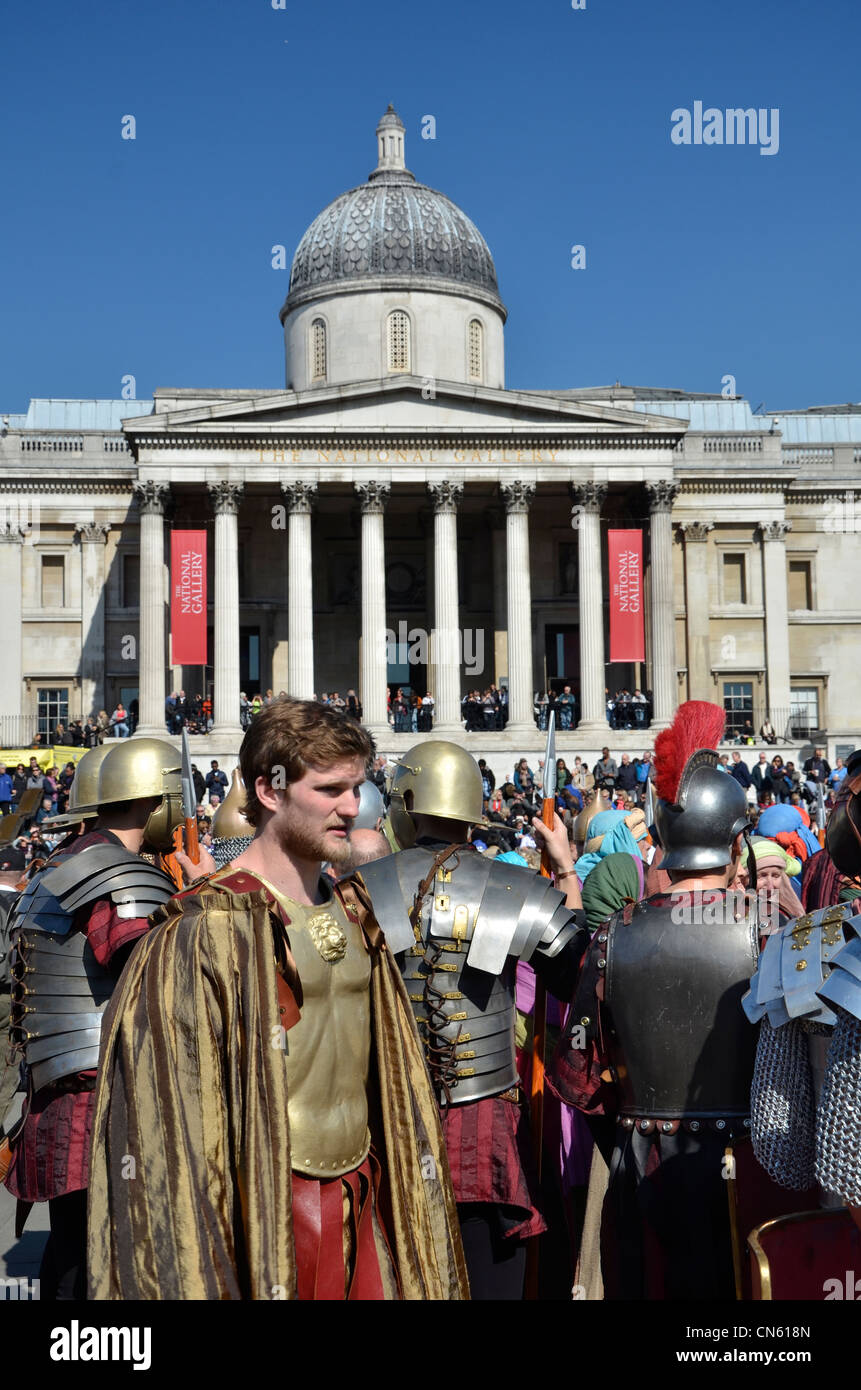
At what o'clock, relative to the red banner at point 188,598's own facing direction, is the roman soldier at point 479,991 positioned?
The roman soldier is roughly at 12 o'clock from the red banner.

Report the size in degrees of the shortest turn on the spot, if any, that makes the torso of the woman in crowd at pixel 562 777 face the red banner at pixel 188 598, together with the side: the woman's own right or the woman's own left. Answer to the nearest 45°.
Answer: approximately 135° to the woman's own right

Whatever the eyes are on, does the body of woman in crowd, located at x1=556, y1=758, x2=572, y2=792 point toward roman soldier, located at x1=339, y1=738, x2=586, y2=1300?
yes

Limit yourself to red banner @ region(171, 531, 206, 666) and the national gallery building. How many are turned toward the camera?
2

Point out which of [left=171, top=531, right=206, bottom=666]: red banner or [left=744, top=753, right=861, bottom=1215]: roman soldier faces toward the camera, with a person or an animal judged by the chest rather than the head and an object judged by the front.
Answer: the red banner

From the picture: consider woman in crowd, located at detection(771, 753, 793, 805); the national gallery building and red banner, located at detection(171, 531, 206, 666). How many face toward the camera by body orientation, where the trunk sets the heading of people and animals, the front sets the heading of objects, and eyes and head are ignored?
3

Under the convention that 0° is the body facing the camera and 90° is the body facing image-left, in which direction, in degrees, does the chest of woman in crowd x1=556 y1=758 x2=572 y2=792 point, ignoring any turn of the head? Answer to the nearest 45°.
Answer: approximately 0°

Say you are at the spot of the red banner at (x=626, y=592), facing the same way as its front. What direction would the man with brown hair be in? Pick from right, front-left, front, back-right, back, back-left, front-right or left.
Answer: front

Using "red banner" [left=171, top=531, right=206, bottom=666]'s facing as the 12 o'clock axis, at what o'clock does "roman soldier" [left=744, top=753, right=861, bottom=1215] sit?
The roman soldier is roughly at 12 o'clock from the red banner.

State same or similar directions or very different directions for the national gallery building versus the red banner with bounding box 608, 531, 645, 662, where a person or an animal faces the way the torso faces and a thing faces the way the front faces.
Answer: same or similar directions

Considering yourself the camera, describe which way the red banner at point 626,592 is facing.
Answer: facing the viewer

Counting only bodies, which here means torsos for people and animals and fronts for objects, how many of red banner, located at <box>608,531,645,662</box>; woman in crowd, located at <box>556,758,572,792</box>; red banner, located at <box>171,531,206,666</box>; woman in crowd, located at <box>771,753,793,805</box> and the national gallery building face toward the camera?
5

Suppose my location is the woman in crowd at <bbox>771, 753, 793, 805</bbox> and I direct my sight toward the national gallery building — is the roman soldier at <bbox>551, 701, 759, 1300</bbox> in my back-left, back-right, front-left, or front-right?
back-left

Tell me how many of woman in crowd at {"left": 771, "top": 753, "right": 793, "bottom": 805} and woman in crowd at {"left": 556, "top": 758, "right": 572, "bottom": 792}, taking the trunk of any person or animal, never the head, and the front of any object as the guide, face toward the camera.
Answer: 2

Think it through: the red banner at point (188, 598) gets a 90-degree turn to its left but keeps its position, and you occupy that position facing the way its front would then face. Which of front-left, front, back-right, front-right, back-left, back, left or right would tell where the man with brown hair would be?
right

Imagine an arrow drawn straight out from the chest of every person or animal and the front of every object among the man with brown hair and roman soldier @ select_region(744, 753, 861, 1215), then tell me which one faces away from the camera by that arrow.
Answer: the roman soldier

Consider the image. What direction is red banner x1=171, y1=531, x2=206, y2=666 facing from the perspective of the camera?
toward the camera

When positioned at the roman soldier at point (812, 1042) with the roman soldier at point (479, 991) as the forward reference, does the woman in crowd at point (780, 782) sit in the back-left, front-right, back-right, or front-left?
front-right

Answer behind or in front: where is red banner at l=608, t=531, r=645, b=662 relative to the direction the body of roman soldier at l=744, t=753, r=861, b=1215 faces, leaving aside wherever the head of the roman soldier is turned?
in front

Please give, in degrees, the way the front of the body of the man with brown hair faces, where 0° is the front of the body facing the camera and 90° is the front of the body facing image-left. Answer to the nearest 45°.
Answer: approximately 315°

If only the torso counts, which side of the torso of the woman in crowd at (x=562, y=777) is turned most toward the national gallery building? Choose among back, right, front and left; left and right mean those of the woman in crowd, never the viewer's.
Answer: back

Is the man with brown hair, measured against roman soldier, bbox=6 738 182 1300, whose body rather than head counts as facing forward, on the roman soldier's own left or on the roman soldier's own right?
on the roman soldier's own right
